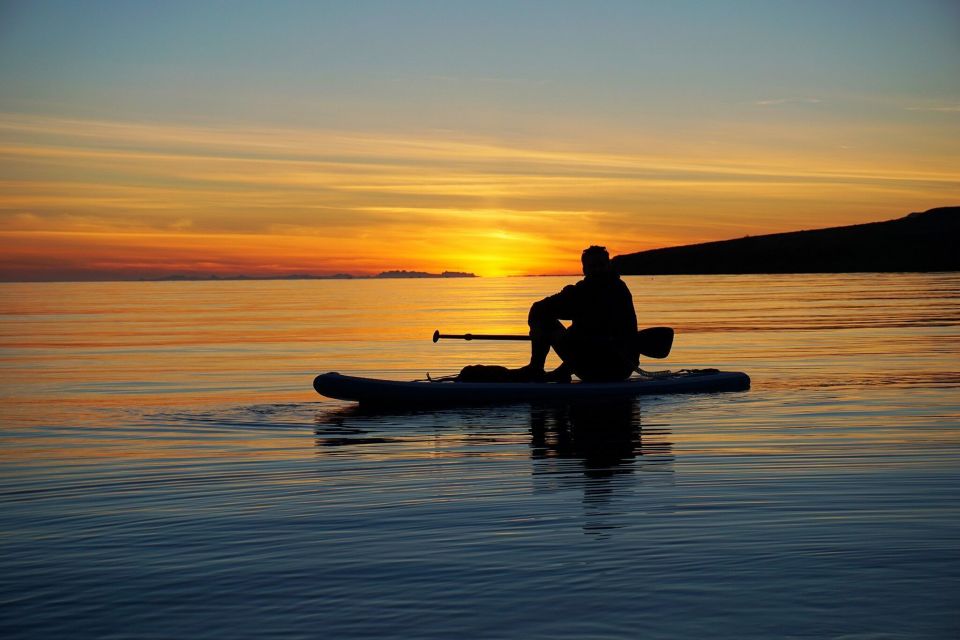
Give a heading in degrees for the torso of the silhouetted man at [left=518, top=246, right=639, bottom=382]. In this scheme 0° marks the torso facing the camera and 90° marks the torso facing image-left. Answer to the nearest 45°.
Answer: approximately 90°

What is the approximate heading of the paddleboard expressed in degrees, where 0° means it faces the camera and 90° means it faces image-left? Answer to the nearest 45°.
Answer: approximately 90°
